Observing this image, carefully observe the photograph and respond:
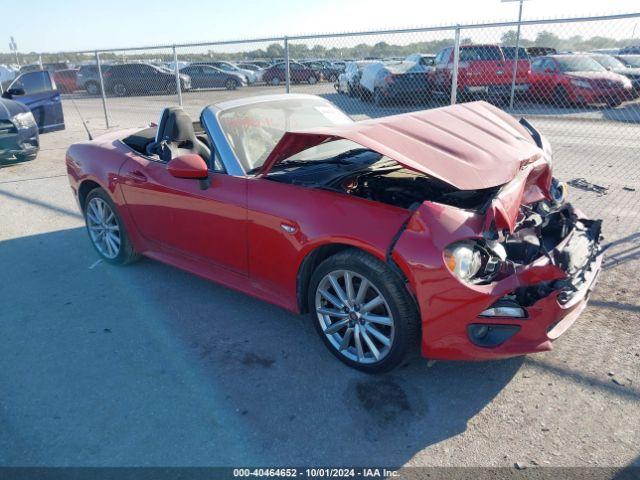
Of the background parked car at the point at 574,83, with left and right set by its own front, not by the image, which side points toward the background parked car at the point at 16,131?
right

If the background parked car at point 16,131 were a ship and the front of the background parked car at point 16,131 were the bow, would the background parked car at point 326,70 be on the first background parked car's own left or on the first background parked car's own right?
on the first background parked car's own left

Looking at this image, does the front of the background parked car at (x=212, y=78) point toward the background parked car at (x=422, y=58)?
no

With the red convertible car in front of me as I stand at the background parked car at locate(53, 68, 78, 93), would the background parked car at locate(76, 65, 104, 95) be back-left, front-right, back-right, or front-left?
front-left

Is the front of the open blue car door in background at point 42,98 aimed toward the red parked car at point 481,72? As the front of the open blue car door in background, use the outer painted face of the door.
no

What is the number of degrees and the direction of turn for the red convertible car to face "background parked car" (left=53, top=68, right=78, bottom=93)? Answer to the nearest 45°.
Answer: approximately 180°

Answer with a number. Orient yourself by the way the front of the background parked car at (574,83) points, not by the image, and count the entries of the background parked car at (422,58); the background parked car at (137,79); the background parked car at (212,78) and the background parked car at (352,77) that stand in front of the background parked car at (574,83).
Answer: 0

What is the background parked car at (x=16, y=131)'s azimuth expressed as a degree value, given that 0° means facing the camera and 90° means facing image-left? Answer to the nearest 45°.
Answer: approximately 315°

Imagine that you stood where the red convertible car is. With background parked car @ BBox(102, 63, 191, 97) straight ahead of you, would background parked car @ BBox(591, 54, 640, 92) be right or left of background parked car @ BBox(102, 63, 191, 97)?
right

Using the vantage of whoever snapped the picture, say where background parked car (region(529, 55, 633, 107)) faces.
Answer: facing the viewer and to the right of the viewer
